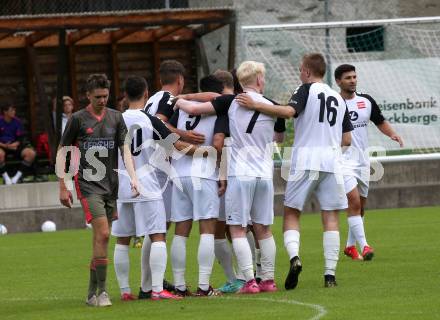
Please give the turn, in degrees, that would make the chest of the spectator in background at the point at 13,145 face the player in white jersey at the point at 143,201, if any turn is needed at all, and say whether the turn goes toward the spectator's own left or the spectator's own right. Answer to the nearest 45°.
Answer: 0° — they already face them

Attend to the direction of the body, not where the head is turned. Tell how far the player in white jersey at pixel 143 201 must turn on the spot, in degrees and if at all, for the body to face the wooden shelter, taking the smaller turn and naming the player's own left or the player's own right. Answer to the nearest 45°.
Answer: approximately 45° to the player's own left

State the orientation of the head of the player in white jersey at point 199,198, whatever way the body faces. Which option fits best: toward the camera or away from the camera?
away from the camera

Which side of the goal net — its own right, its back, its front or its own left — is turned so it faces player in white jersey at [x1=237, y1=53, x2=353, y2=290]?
front

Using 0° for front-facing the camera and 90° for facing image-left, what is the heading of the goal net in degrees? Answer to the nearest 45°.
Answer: approximately 0°

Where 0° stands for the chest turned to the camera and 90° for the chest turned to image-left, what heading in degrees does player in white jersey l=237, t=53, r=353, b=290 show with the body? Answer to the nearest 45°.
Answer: approximately 135°

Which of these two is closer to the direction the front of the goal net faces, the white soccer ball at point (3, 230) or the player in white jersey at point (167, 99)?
the player in white jersey

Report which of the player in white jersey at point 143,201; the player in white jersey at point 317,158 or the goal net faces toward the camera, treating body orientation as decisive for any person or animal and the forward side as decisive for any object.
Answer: the goal net

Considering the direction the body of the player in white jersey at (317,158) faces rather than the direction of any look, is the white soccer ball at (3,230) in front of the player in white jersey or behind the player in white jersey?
in front

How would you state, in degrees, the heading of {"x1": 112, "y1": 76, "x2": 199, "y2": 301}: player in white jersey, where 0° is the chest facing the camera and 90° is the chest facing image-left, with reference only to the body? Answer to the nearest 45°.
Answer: approximately 225°
